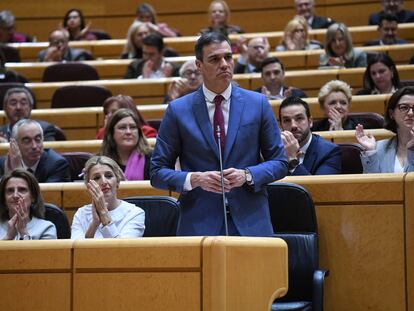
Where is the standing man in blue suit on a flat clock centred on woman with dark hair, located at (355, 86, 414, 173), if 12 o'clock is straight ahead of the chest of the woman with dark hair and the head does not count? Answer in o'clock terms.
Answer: The standing man in blue suit is roughly at 1 o'clock from the woman with dark hair.

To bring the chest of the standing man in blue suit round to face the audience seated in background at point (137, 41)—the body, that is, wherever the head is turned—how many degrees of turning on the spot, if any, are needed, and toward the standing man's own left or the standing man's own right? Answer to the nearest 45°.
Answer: approximately 180°

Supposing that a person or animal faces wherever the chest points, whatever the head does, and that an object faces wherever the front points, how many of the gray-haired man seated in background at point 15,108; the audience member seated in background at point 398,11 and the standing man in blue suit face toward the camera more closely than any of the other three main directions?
3

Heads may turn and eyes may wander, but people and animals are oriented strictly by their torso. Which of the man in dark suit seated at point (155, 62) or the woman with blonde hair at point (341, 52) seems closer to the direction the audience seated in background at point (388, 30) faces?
the woman with blonde hair

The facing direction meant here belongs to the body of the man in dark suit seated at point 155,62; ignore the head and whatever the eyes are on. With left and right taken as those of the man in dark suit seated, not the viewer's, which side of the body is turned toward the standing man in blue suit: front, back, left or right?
front

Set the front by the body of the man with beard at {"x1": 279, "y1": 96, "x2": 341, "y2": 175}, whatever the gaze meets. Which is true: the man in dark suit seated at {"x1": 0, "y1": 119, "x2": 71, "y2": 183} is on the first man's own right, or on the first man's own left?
on the first man's own right

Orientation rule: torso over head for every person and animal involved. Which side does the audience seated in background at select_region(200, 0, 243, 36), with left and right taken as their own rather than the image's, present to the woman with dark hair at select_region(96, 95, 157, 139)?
front

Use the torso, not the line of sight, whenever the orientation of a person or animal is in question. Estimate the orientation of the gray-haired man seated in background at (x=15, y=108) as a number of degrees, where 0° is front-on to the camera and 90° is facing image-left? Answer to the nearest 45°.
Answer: approximately 0°

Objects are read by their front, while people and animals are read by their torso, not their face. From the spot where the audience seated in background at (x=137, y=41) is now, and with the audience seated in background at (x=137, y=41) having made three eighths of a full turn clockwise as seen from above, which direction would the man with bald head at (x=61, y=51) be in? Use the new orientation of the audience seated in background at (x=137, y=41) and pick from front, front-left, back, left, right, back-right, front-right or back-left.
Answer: front

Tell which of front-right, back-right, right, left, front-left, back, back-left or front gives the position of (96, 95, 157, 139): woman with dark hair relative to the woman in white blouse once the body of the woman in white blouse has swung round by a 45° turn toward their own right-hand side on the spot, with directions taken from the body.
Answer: back-right
